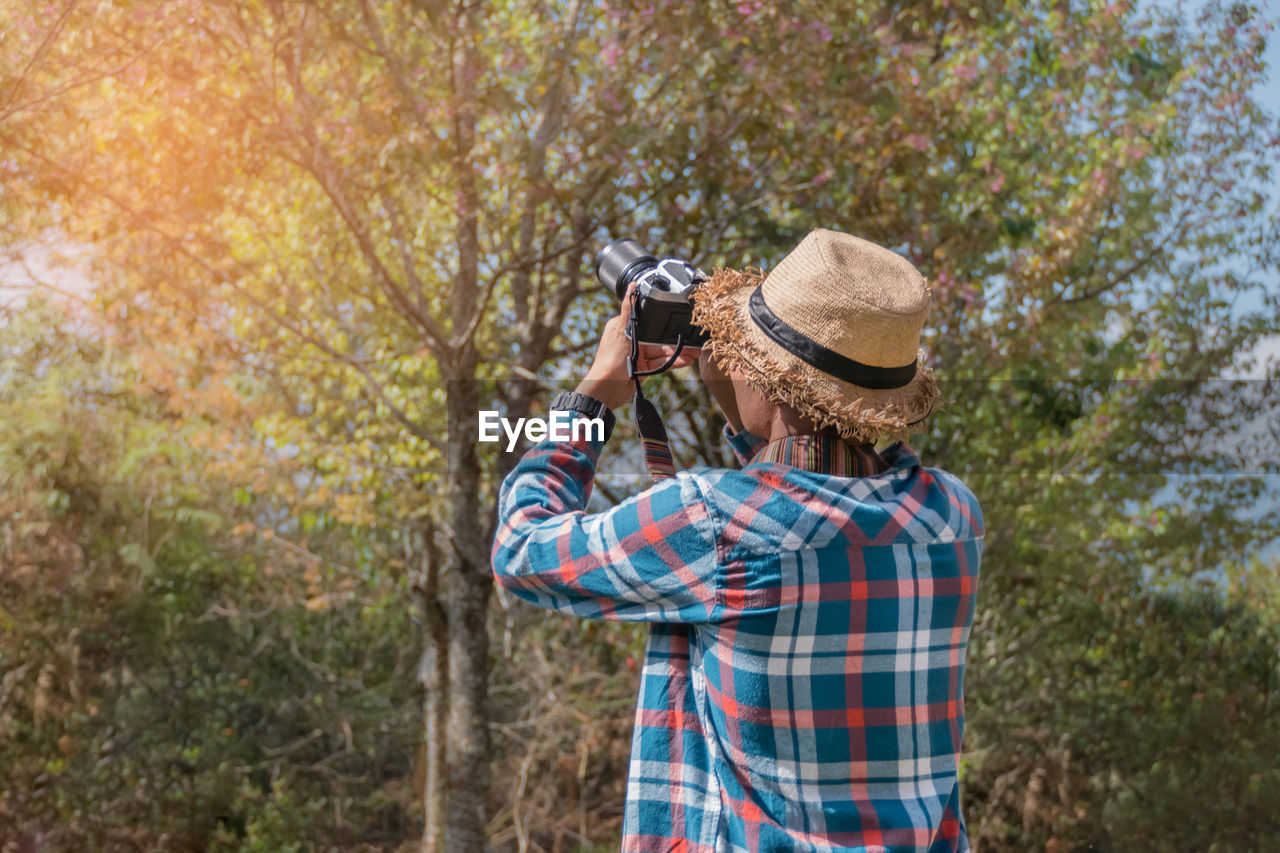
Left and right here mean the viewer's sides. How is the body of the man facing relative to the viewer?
facing away from the viewer and to the left of the viewer

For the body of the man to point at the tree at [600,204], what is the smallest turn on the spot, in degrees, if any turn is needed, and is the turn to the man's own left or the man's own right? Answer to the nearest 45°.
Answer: approximately 45° to the man's own right

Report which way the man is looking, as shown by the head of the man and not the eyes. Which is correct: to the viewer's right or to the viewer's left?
to the viewer's left
